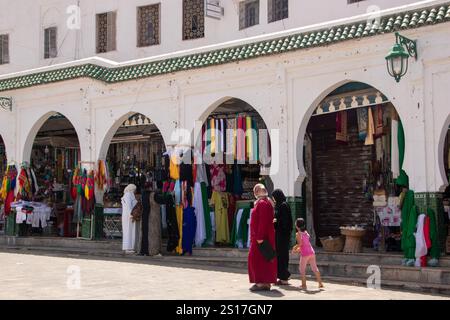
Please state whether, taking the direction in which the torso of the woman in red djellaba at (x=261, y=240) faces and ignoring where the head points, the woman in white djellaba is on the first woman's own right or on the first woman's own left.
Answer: on the first woman's own right

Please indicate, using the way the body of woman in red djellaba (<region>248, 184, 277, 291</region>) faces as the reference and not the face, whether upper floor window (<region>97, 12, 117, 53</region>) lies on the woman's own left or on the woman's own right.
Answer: on the woman's own right

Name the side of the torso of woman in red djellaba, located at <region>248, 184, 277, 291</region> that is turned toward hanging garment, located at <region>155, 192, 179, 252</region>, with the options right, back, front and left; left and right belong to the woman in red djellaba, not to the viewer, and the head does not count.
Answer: right
